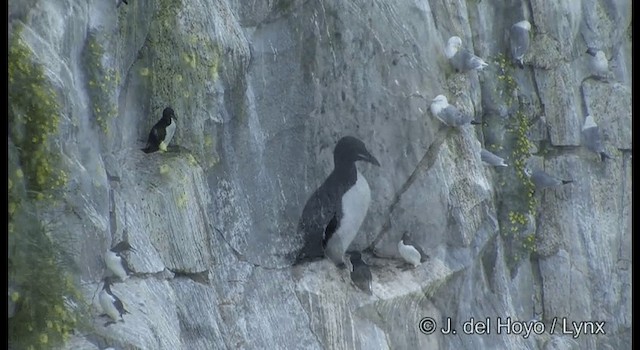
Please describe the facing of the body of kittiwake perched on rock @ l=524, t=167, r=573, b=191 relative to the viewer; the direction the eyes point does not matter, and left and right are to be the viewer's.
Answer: facing to the left of the viewer

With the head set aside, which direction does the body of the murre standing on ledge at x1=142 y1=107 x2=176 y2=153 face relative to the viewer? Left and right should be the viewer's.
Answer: facing to the right of the viewer

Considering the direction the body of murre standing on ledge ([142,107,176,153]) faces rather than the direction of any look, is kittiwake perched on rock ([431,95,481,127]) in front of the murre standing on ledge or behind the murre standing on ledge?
in front

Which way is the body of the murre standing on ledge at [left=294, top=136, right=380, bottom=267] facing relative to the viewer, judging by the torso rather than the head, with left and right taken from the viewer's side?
facing to the right of the viewer

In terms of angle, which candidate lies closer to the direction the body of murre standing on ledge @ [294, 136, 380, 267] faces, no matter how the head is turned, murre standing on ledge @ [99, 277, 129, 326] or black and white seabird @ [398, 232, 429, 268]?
the black and white seabird

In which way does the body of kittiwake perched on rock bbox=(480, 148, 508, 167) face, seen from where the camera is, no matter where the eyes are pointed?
to the viewer's left

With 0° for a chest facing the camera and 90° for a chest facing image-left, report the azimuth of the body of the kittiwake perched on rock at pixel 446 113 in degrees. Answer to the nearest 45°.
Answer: approximately 90°
